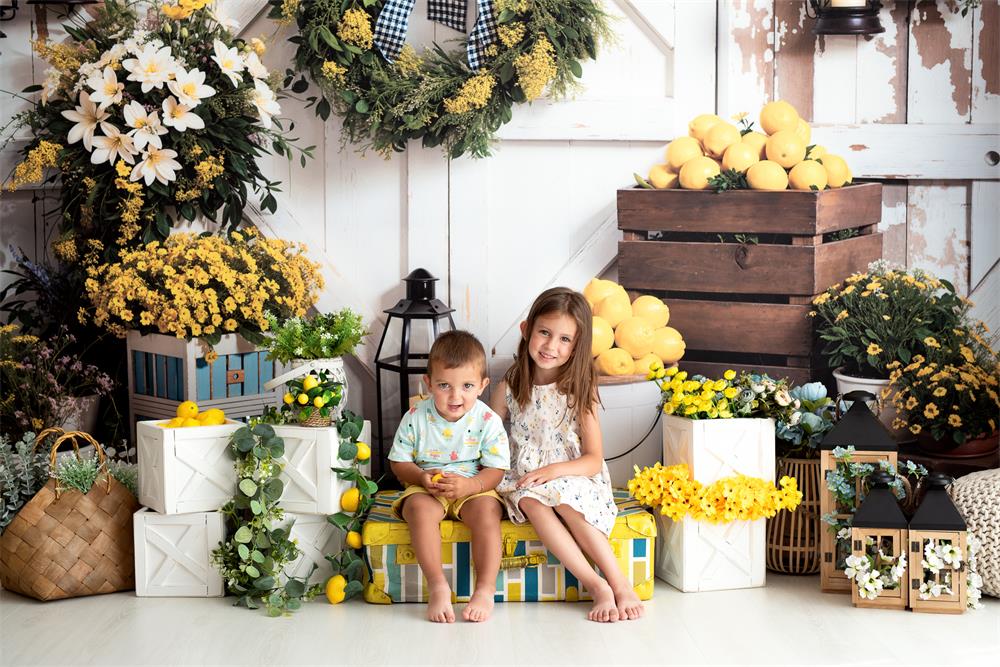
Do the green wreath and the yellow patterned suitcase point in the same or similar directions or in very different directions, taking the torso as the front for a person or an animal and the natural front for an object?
same or similar directions

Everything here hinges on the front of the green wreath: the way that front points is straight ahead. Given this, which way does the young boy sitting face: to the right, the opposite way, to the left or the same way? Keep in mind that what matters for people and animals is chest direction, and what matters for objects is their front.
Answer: the same way

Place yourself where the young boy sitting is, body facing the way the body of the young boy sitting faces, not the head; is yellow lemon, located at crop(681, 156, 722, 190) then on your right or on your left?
on your left

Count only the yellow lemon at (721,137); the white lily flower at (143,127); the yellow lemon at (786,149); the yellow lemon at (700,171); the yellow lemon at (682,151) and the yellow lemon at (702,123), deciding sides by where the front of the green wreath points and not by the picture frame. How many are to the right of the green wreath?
1

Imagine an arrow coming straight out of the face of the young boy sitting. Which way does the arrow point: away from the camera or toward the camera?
toward the camera

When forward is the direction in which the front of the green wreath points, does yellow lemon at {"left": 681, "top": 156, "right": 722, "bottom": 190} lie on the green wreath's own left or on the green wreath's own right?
on the green wreath's own left

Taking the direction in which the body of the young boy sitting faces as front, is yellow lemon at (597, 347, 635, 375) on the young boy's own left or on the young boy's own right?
on the young boy's own left

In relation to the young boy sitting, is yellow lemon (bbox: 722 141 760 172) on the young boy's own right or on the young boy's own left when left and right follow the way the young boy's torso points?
on the young boy's own left

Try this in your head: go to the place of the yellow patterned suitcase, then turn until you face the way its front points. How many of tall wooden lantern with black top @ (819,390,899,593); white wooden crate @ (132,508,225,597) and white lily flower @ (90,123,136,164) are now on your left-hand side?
1

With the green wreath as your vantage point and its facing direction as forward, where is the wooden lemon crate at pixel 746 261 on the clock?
The wooden lemon crate is roughly at 9 o'clock from the green wreath.

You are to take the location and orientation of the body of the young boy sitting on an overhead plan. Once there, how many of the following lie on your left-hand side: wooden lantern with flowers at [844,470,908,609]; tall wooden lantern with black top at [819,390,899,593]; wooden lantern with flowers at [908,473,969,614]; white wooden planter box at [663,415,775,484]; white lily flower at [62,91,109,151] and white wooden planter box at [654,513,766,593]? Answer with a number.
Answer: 5

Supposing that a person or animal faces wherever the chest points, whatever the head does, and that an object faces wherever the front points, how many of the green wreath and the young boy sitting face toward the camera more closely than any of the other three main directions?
2

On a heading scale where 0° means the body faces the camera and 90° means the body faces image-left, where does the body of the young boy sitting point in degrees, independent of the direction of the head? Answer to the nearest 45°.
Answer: approximately 0°

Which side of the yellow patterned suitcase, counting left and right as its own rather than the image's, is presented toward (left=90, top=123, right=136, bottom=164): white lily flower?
right

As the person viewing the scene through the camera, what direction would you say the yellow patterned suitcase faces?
facing the viewer

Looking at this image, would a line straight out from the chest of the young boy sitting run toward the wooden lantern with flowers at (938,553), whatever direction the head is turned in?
no

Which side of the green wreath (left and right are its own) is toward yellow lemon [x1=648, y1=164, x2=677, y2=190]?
left

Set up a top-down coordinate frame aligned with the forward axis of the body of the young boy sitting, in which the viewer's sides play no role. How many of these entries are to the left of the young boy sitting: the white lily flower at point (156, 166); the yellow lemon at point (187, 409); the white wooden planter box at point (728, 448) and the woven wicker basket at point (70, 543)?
1
